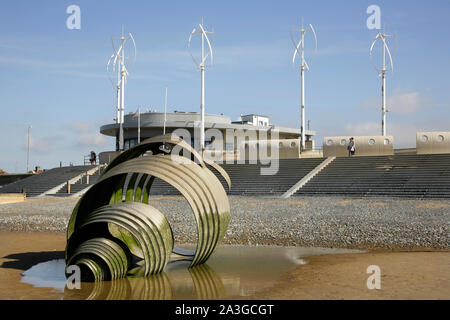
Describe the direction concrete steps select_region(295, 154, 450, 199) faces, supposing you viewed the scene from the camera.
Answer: facing the viewer

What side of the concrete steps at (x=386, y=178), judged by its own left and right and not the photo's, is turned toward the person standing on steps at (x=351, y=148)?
back

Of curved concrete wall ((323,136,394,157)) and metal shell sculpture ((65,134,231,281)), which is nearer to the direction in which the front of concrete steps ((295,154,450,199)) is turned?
the metal shell sculpture

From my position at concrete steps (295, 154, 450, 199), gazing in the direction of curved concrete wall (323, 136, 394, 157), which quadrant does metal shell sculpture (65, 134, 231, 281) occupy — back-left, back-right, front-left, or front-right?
back-left

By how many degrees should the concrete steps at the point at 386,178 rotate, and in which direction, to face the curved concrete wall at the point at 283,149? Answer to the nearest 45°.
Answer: approximately 135° to its right

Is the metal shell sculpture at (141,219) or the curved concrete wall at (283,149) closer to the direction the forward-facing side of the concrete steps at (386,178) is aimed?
the metal shell sculpture

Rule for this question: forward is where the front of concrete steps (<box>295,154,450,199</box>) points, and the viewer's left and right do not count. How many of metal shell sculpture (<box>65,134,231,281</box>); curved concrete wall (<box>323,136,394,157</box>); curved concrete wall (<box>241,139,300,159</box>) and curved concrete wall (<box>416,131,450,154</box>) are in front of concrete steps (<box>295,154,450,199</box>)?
1

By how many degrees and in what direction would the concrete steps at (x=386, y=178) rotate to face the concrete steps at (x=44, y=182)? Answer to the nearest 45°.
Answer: approximately 90° to its right

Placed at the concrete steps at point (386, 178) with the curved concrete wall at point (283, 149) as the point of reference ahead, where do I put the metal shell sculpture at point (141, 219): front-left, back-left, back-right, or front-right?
back-left

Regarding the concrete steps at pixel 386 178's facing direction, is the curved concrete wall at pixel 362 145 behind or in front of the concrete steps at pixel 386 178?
behind

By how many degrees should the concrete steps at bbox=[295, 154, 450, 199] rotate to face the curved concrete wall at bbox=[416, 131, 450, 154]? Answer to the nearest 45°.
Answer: approximately 135° to its left

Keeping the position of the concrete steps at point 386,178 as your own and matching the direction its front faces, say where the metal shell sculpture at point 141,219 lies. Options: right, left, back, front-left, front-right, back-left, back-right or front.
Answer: front
